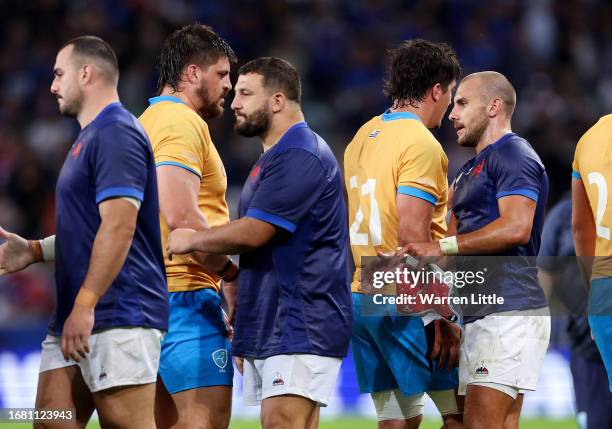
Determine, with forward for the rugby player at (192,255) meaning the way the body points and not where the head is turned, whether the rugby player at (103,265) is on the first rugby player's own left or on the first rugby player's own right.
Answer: on the first rugby player's own right

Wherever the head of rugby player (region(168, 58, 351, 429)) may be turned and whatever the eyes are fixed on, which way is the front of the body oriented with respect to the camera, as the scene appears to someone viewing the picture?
to the viewer's left

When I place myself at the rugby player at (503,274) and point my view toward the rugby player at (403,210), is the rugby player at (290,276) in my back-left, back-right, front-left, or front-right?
front-left

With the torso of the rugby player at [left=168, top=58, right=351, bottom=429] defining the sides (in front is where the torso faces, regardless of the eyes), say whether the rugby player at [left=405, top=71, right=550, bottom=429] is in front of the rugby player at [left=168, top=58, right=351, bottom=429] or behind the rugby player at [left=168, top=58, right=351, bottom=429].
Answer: behind

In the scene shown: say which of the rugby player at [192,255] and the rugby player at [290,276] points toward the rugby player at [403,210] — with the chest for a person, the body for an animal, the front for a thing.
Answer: the rugby player at [192,255]

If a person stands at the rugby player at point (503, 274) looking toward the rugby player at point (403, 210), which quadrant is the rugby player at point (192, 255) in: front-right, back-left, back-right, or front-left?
front-left

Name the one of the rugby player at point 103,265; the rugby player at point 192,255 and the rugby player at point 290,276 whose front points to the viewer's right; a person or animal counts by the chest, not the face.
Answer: the rugby player at point 192,255

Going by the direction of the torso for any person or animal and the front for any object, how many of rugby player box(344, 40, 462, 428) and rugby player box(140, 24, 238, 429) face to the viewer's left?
0

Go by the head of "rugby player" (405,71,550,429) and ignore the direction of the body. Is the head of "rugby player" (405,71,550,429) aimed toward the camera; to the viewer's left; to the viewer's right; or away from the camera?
to the viewer's left

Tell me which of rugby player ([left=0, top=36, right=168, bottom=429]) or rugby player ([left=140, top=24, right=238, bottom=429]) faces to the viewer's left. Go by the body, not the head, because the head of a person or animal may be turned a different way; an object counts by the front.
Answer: rugby player ([left=0, top=36, right=168, bottom=429])

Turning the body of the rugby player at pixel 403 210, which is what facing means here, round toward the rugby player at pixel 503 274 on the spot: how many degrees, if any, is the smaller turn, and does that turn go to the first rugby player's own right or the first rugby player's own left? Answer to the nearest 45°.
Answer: approximately 45° to the first rugby player's own right

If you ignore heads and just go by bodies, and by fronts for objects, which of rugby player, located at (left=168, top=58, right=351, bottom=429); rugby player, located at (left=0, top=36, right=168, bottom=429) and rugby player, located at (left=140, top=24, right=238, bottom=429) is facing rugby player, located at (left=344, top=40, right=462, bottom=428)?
rugby player, located at (left=140, top=24, right=238, bottom=429)

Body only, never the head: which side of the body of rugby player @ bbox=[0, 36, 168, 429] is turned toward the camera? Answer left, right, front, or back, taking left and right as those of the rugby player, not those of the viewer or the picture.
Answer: left

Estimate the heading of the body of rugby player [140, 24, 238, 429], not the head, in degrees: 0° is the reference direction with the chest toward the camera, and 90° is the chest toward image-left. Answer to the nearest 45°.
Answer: approximately 270°

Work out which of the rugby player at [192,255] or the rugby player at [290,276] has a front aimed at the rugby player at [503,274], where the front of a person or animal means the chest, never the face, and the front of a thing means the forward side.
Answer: the rugby player at [192,255]

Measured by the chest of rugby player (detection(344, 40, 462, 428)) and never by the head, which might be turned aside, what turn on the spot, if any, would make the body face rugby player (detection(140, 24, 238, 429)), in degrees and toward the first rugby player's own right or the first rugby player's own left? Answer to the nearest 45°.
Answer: approximately 135° to the first rugby player's own left

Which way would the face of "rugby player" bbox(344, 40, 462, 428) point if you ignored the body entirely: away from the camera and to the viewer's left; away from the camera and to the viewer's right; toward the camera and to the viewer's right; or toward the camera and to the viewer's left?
away from the camera and to the viewer's right
